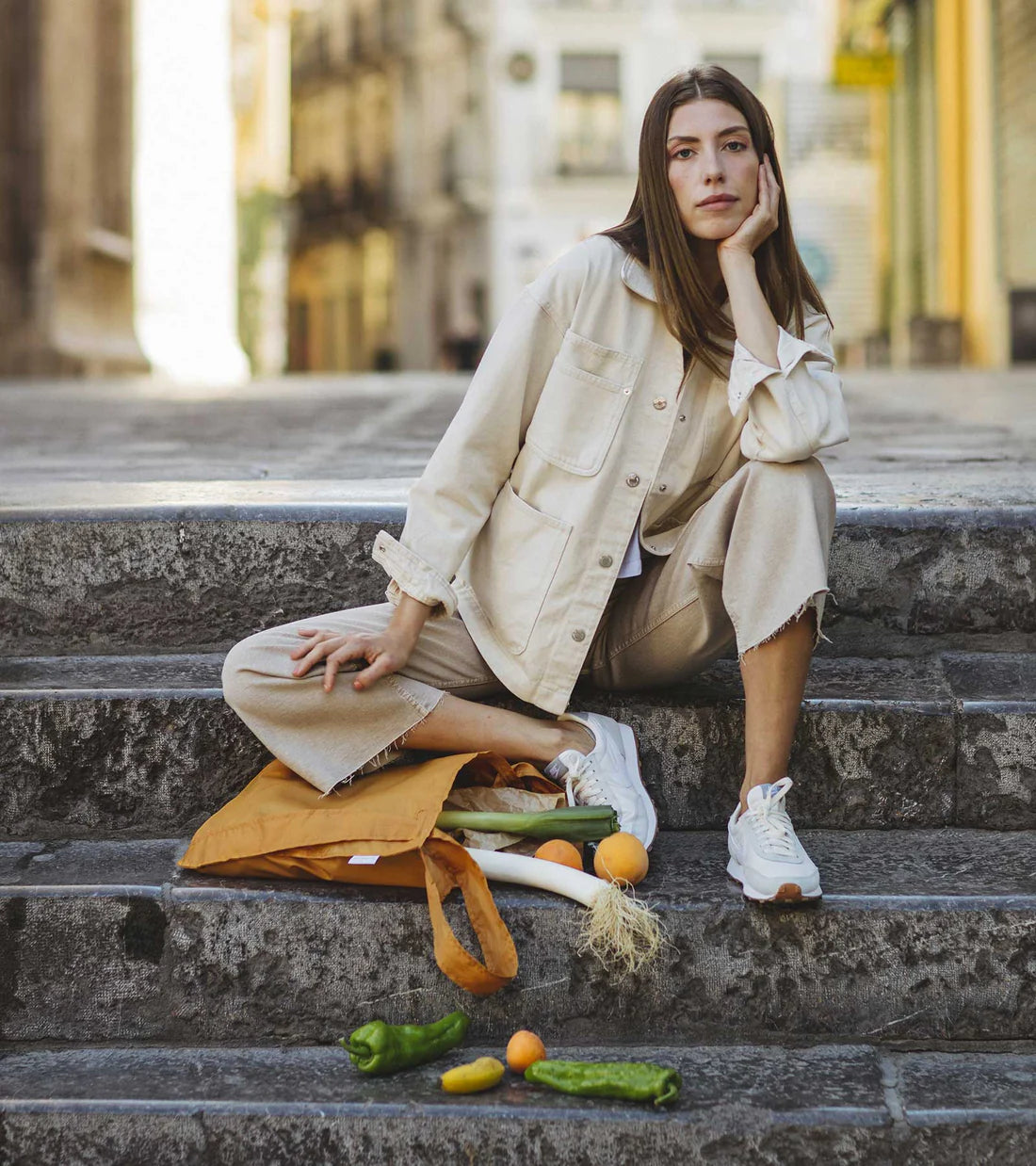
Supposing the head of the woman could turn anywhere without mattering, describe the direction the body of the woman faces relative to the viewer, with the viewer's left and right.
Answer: facing the viewer

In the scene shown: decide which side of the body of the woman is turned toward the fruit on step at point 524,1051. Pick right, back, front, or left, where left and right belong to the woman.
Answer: front

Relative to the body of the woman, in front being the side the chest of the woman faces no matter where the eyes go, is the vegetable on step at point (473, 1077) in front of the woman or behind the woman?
in front

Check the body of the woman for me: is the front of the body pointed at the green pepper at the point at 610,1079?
yes
